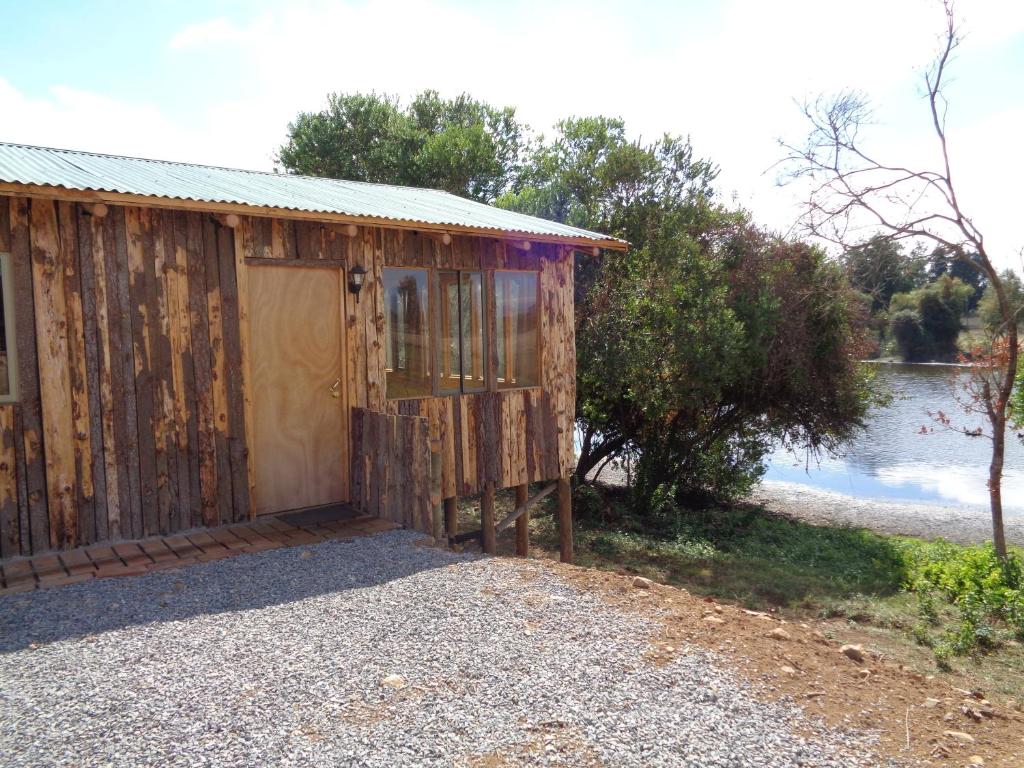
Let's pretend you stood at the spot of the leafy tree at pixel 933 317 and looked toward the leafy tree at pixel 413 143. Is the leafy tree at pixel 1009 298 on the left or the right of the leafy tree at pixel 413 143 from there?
left

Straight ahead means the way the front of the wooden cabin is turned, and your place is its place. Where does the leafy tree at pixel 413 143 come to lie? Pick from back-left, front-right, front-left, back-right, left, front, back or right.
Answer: back-left

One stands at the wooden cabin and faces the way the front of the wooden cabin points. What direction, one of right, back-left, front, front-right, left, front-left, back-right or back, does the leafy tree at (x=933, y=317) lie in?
left

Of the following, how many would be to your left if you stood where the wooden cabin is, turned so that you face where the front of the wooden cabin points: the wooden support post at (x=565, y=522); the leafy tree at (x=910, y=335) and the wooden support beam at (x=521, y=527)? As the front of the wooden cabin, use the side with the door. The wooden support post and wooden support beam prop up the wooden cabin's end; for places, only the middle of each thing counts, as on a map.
3

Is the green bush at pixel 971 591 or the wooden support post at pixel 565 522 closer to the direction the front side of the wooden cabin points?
the green bush

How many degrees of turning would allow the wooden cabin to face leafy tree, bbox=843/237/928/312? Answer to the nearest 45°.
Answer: approximately 90° to its left

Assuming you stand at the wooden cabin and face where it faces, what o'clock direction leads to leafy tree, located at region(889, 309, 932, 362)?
The leafy tree is roughly at 9 o'clock from the wooden cabin.

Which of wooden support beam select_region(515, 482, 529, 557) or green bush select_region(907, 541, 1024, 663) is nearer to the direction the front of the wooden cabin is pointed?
the green bush

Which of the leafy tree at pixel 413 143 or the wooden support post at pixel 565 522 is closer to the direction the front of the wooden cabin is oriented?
the wooden support post

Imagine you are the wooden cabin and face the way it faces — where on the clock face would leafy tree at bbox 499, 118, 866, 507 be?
The leafy tree is roughly at 9 o'clock from the wooden cabin.

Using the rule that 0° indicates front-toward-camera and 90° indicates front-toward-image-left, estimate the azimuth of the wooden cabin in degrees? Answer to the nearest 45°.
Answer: approximately 315°
